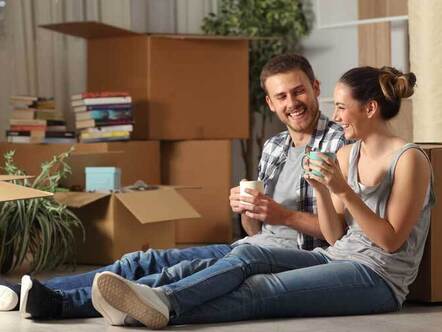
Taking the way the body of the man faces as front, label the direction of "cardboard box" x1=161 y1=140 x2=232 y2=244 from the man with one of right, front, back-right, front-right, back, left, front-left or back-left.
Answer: back-right

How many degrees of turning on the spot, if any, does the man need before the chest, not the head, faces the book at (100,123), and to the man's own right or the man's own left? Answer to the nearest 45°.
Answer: approximately 135° to the man's own right

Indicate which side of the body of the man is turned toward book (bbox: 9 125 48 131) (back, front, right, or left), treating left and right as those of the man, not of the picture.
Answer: right

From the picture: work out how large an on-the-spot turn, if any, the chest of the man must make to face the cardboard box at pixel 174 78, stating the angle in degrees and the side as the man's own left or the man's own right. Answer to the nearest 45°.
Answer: approximately 135° to the man's own right

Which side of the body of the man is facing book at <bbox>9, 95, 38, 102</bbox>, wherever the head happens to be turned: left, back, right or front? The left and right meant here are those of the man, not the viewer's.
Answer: right

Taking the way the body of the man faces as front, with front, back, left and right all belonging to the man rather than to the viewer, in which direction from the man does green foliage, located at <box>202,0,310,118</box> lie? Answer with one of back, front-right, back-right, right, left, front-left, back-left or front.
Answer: back-right

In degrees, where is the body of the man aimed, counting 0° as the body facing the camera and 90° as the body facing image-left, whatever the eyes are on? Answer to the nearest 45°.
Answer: approximately 45°
